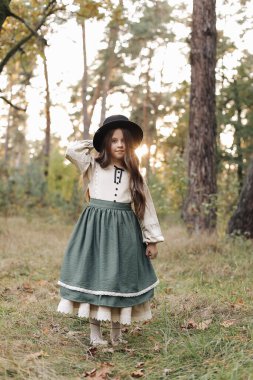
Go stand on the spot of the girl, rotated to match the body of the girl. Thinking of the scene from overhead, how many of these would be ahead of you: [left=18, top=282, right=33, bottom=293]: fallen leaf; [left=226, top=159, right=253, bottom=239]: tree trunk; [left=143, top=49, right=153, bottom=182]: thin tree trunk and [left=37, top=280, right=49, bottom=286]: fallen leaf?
0

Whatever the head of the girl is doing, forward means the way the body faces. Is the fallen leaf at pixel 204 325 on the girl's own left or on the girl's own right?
on the girl's own left

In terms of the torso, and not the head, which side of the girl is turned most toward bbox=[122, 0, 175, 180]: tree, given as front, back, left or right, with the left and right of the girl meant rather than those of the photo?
back

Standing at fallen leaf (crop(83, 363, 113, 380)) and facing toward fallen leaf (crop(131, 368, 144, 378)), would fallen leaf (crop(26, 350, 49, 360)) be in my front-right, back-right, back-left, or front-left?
back-left

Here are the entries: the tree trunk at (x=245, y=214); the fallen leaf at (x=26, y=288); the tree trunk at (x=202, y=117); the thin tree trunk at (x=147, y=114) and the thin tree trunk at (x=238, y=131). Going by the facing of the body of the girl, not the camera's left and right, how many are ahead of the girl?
0

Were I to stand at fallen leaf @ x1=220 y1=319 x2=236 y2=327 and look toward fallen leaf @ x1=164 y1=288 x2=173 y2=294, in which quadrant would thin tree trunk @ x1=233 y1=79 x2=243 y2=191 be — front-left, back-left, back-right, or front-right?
front-right

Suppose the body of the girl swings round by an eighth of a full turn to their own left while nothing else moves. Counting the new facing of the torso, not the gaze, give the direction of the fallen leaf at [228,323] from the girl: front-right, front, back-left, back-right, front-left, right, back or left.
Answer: front-left

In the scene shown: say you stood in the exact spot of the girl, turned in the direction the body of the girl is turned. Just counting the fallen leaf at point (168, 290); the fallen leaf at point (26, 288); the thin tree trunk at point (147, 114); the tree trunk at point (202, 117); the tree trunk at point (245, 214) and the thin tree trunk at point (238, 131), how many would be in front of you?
0

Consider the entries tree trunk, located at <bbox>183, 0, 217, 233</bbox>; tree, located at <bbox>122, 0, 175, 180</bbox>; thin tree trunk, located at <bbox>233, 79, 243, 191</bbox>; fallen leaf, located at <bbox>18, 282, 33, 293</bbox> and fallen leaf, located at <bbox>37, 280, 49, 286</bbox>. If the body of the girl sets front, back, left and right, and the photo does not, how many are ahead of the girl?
0

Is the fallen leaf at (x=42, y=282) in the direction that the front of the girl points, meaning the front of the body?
no

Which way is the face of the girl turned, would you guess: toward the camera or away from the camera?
toward the camera

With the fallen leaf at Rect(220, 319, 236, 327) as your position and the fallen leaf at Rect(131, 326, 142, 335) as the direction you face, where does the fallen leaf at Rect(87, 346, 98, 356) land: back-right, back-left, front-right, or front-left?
front-left

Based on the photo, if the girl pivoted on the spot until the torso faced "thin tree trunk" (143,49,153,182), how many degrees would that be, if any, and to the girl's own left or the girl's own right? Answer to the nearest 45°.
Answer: approximately 180°

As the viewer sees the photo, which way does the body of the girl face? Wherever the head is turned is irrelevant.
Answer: toward the camera

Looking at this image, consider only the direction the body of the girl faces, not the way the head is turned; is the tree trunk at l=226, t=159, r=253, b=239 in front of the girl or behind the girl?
behind

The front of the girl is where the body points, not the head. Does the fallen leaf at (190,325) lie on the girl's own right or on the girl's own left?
on the girl's own left

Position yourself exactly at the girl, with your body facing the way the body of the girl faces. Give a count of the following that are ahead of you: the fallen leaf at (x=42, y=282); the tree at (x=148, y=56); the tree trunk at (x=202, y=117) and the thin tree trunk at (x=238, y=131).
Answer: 0

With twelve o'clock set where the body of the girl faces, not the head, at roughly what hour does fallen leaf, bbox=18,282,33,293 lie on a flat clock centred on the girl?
The fallen leaf is roughly at 5 o'clock from the girl.

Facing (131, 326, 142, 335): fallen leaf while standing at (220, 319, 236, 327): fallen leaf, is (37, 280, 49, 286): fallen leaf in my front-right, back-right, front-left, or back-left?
front-right
